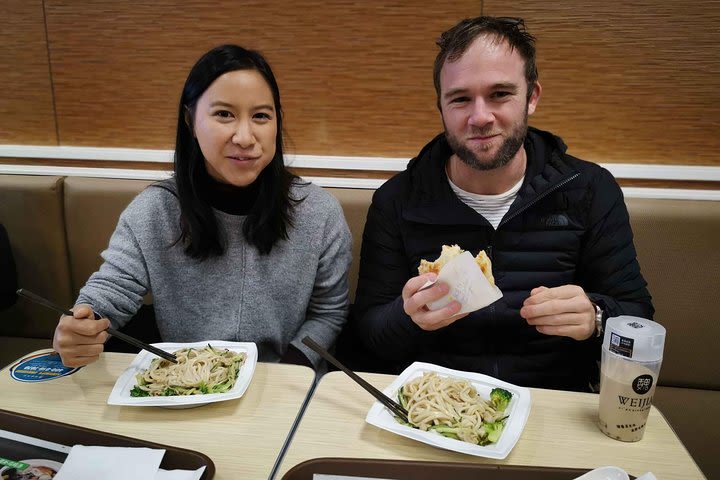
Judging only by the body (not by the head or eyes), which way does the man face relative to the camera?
toward the camera

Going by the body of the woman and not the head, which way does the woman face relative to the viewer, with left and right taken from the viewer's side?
facing the viewer

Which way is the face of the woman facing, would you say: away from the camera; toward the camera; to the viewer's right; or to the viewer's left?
toward the camera

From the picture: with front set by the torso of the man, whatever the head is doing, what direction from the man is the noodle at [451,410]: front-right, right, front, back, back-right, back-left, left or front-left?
front

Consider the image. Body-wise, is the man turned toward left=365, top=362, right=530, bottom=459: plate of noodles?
yes

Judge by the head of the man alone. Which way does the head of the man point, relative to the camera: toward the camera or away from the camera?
toward the camera

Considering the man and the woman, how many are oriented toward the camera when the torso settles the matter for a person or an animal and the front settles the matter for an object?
2

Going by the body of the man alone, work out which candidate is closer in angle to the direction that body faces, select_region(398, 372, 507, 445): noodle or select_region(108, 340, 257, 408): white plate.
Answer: the noodle

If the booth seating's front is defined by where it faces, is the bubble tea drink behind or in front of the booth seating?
in front
